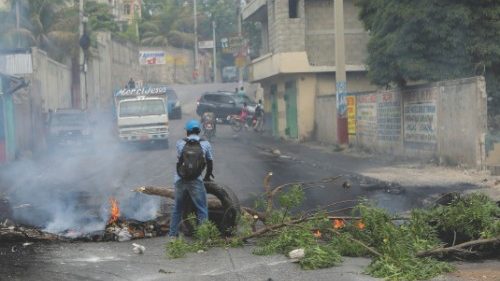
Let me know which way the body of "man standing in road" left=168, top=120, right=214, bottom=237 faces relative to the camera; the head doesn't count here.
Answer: away from the camera

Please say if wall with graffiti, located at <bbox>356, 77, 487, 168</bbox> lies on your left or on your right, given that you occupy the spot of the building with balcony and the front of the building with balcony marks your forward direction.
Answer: on your left

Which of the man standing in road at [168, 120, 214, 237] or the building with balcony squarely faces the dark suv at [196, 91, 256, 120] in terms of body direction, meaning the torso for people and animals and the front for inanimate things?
the man standing in road

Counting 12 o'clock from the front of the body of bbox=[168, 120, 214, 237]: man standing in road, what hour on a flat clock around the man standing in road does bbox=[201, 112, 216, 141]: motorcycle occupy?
The motorcycle is roughly at 12 o'clock from the man standing in road.

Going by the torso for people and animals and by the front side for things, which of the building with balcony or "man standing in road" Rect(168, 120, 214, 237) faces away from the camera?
the man standing in road

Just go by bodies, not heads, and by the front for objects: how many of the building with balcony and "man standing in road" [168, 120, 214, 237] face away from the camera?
1

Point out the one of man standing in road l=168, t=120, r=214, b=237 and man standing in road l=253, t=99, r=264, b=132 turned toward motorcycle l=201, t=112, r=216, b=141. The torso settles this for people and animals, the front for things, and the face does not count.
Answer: man standing in road l=168, t=120, r=214, b=237

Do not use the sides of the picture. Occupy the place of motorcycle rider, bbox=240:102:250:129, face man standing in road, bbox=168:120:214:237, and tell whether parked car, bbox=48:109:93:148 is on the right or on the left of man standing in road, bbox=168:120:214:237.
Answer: right

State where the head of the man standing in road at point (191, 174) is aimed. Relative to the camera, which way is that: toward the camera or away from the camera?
away from the camera

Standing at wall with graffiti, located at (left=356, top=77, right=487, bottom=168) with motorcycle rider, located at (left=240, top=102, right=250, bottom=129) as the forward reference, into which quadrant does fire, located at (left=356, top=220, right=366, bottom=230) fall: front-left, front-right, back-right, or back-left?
back-left
